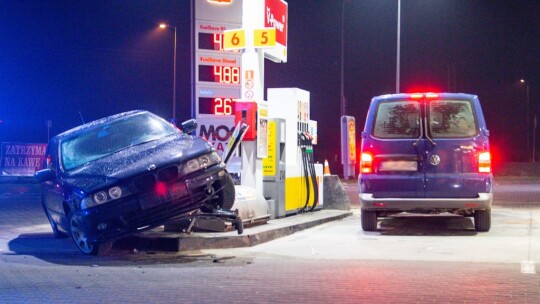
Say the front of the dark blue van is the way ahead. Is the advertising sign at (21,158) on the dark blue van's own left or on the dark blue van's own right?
on the dark blue van's own left

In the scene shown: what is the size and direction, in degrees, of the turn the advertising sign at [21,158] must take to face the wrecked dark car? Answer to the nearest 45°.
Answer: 0° — it already faces it

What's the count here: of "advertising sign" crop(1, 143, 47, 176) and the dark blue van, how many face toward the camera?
1

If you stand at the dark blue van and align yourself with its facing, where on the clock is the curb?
The curb is roughly at 8 o'clock from the dark blue van.

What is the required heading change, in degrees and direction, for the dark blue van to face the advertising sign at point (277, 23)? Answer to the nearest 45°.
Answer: approximately 45° to its left

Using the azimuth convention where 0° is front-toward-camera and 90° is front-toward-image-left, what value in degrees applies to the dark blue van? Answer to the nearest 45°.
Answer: approximately 180°

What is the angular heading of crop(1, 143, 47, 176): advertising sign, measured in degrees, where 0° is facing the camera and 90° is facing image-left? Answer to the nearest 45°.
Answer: approximately 0°
